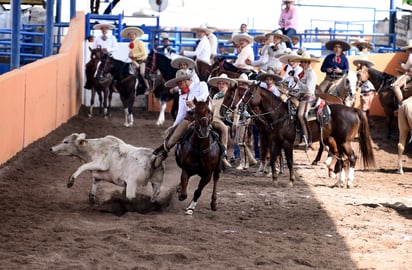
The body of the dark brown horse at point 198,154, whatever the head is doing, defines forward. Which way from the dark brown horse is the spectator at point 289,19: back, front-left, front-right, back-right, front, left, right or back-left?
back

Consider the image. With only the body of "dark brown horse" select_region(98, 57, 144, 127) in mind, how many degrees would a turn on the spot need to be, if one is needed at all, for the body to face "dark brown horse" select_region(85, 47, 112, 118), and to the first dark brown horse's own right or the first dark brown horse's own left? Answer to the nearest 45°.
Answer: approximately 90° to the first dark brown horse's own right

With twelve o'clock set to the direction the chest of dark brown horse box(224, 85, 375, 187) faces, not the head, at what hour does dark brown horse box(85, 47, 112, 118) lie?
dark brown horse box(85, 47, 112, 118) is roughly at 2 o'clock from dark brown horse box(224, 85, 375, 187).

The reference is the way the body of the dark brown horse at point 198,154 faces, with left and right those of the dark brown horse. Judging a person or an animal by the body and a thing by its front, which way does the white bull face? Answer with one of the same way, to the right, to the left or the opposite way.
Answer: to the right

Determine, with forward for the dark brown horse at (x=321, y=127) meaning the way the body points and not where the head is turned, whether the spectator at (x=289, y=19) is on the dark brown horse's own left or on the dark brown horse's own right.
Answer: on the dark brown horse's own right

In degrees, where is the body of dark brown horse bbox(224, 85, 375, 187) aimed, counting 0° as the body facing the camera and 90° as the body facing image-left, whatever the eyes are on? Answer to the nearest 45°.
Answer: approximately 90°

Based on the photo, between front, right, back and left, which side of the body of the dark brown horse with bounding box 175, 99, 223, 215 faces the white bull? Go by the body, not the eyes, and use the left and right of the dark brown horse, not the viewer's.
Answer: right

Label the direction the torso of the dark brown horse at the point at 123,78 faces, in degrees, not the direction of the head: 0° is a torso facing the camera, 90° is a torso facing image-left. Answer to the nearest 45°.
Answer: approximately 45°

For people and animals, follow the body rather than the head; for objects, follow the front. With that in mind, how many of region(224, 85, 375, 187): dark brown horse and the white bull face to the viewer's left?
2

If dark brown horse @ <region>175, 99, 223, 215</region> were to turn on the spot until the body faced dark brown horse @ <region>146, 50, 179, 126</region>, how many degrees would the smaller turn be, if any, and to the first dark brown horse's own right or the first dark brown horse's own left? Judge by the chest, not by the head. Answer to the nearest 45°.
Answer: approximately 180°
